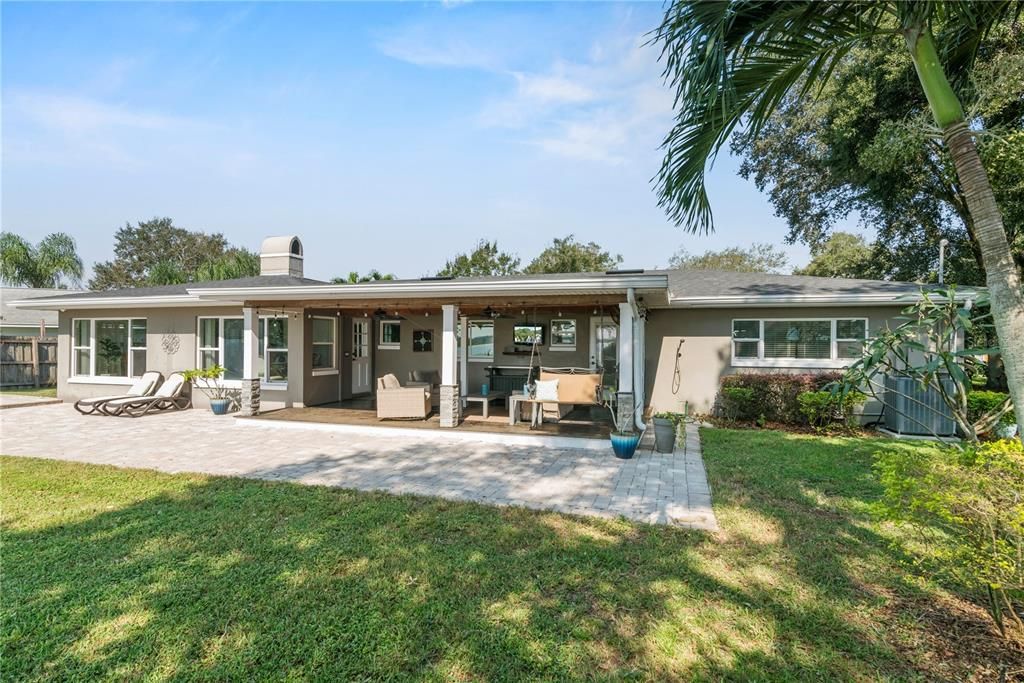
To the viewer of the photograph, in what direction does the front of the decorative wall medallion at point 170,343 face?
facing the viewer

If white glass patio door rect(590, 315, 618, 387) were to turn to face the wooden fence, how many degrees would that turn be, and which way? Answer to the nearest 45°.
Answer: approximately 90° to its right

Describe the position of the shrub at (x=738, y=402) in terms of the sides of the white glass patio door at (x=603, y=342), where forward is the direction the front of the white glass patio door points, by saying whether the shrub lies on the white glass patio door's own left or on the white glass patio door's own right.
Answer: on the white glass patio door's own left

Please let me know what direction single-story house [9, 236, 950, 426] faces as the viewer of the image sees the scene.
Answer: facing away from the viewer

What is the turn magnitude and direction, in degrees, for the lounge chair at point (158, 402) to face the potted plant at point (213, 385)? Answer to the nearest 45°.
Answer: approximately 135° to its left

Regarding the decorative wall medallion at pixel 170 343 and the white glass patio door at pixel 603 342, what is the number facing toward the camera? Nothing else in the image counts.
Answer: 2

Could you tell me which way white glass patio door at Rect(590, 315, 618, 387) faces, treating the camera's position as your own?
facing the viewer

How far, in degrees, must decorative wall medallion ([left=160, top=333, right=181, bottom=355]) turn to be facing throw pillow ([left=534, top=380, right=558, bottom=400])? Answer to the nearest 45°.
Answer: approximately 45° to its left

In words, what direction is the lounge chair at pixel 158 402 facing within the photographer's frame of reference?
facing the viewer and to the left of the viewer

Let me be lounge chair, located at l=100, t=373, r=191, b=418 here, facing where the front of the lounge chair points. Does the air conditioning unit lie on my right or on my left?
on my left

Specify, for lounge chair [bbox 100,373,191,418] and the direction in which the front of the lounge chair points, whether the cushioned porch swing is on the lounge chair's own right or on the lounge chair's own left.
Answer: on the lounge chair's own left
